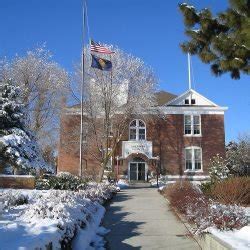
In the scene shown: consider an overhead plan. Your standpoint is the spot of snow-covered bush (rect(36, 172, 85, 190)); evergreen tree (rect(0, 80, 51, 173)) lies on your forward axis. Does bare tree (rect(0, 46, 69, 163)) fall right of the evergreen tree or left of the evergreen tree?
right

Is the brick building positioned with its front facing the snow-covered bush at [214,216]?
yes

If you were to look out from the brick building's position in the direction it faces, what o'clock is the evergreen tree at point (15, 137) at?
The evergreen tree is roughly at 1 o'clock from the brick building.

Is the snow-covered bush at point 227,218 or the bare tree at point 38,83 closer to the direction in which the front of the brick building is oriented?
the snow-covered bush

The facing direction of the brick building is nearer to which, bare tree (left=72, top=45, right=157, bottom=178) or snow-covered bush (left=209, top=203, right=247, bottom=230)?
the snow-covered bush

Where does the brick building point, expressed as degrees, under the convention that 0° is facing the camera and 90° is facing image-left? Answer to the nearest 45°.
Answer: approximately 0°

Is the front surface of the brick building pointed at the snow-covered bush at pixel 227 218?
yes

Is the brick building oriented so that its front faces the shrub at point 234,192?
yes

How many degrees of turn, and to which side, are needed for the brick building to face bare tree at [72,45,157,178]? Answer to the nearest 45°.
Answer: approximately 45° to its right

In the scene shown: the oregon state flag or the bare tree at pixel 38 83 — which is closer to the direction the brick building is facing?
the oregon state flag
